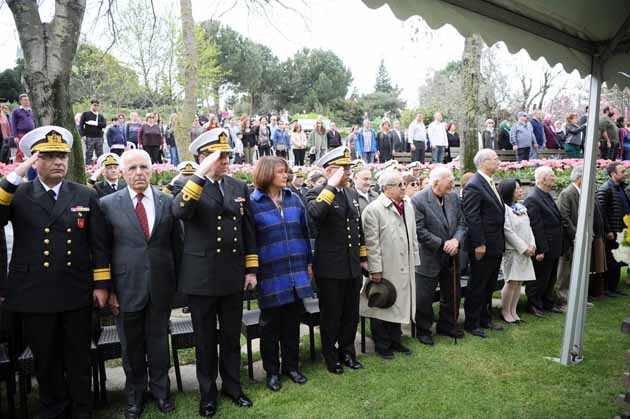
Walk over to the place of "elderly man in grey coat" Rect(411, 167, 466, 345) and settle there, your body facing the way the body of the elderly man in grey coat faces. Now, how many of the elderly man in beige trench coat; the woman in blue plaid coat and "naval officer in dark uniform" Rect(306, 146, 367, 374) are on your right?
3

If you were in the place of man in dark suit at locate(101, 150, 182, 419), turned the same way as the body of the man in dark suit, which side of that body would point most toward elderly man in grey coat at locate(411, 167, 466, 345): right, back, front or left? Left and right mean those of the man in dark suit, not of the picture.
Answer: left

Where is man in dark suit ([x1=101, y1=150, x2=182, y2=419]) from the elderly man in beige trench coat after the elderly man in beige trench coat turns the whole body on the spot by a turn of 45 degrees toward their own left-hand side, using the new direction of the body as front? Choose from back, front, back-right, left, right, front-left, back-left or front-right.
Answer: back-right

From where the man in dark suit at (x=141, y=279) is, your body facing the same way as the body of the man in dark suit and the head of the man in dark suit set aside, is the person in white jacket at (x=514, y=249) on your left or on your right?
on your left

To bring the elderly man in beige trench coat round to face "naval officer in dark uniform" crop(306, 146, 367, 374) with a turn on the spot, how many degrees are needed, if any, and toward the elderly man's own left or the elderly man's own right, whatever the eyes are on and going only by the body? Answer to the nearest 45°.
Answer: approximately 90° to the elderly man's own right

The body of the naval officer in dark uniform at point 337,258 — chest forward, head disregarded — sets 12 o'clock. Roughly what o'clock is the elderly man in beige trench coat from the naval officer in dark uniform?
The elderly man in beige trench coat is roughly at 9 o'clock from the naval officer in dark uniform.
